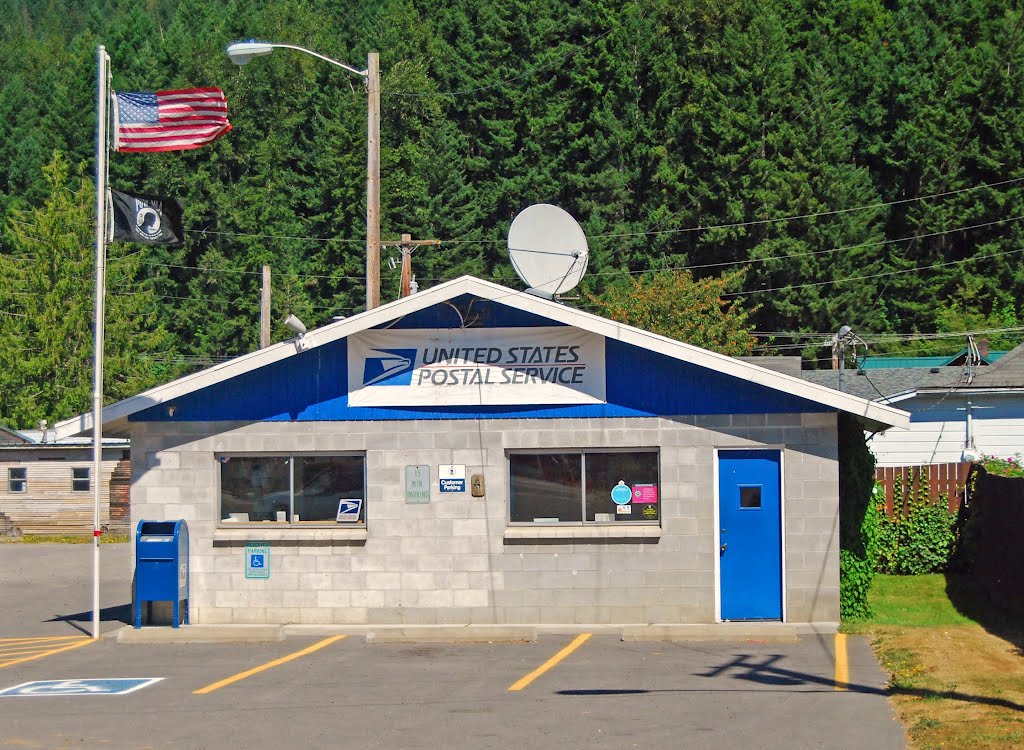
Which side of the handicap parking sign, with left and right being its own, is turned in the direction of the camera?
front

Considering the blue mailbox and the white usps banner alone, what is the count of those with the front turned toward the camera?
2

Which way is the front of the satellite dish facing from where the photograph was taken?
facing the viewer and to the right of the viewer

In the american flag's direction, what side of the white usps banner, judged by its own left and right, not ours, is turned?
right

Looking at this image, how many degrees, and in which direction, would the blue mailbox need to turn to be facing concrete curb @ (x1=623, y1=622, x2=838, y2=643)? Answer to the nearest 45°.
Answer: approximately 90° to its left

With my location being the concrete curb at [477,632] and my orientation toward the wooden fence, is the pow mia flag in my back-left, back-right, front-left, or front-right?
back-left

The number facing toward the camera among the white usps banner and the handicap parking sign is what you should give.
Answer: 2

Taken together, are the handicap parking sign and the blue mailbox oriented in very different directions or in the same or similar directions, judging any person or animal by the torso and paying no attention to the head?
same or similar directions

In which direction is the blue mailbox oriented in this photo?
toward the camera

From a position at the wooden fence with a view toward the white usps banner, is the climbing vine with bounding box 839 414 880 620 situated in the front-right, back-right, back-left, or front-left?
front-left

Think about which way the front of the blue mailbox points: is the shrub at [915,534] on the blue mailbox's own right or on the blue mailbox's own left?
on the blue mailbox's own left
